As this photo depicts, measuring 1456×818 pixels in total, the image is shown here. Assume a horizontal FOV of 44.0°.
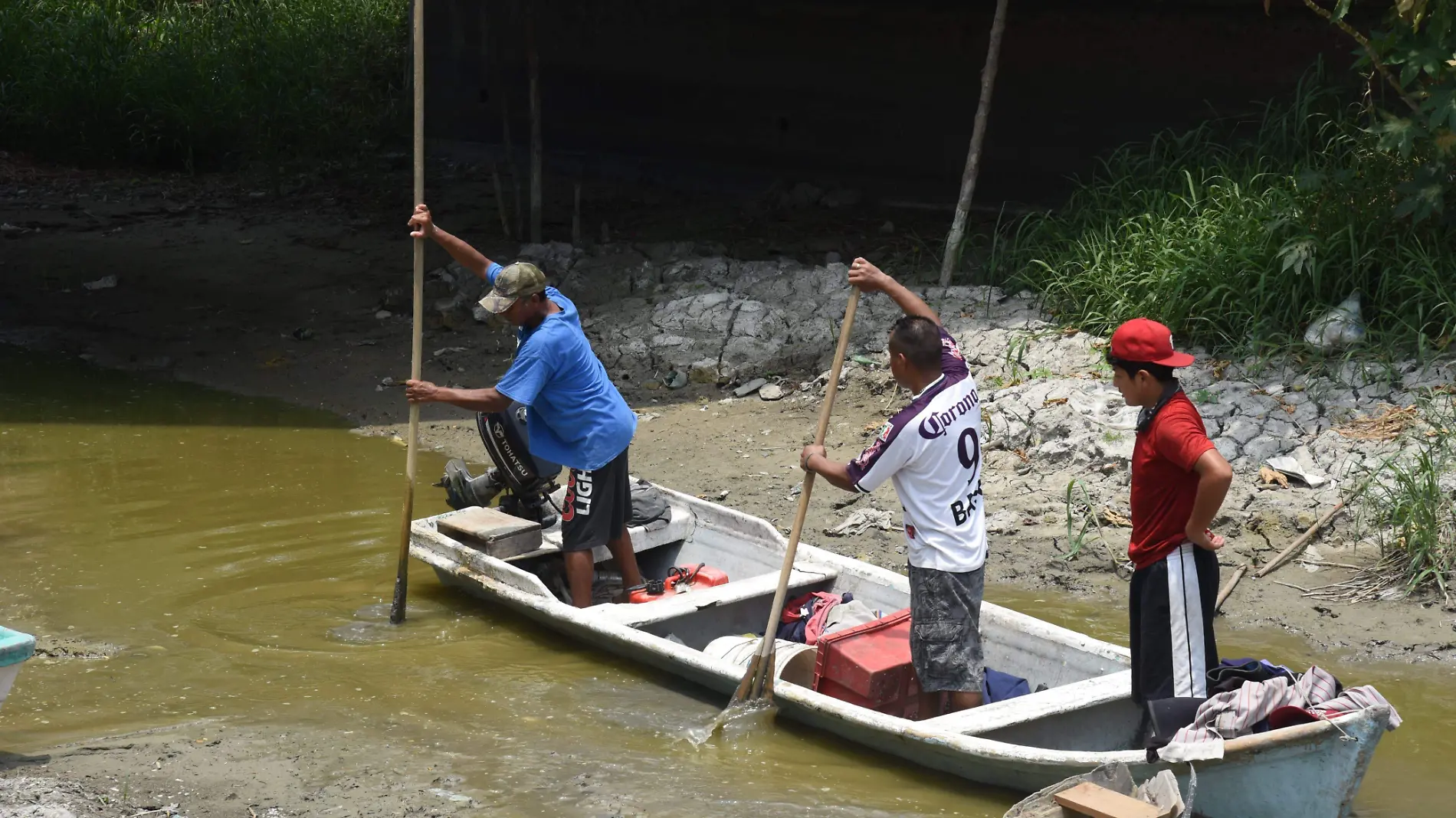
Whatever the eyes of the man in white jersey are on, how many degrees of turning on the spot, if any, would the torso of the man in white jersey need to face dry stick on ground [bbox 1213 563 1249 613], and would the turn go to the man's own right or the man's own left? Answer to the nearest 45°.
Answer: approximately 90° to the man's own right

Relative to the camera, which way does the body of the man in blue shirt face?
to the viewer's left

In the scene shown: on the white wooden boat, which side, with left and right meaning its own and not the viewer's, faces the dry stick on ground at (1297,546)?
left

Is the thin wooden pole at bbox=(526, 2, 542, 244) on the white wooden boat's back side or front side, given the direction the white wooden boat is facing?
on the back side

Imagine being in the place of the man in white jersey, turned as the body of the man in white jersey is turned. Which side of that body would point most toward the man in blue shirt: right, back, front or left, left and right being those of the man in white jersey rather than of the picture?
front

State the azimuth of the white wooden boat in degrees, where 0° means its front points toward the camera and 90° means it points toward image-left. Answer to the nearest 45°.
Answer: approximately 315°

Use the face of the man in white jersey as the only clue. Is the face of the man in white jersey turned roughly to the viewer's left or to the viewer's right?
to the viewer's left

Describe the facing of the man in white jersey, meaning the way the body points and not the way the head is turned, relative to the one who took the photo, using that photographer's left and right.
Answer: facing away from the viewer and to the left of the viewer

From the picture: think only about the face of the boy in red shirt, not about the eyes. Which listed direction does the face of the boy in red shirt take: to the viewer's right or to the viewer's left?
to the viewer's left

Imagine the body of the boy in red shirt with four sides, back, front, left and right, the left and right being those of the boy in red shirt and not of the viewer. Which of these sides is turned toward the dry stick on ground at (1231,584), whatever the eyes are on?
right

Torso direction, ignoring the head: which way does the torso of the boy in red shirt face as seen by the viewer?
to the viewer's left
